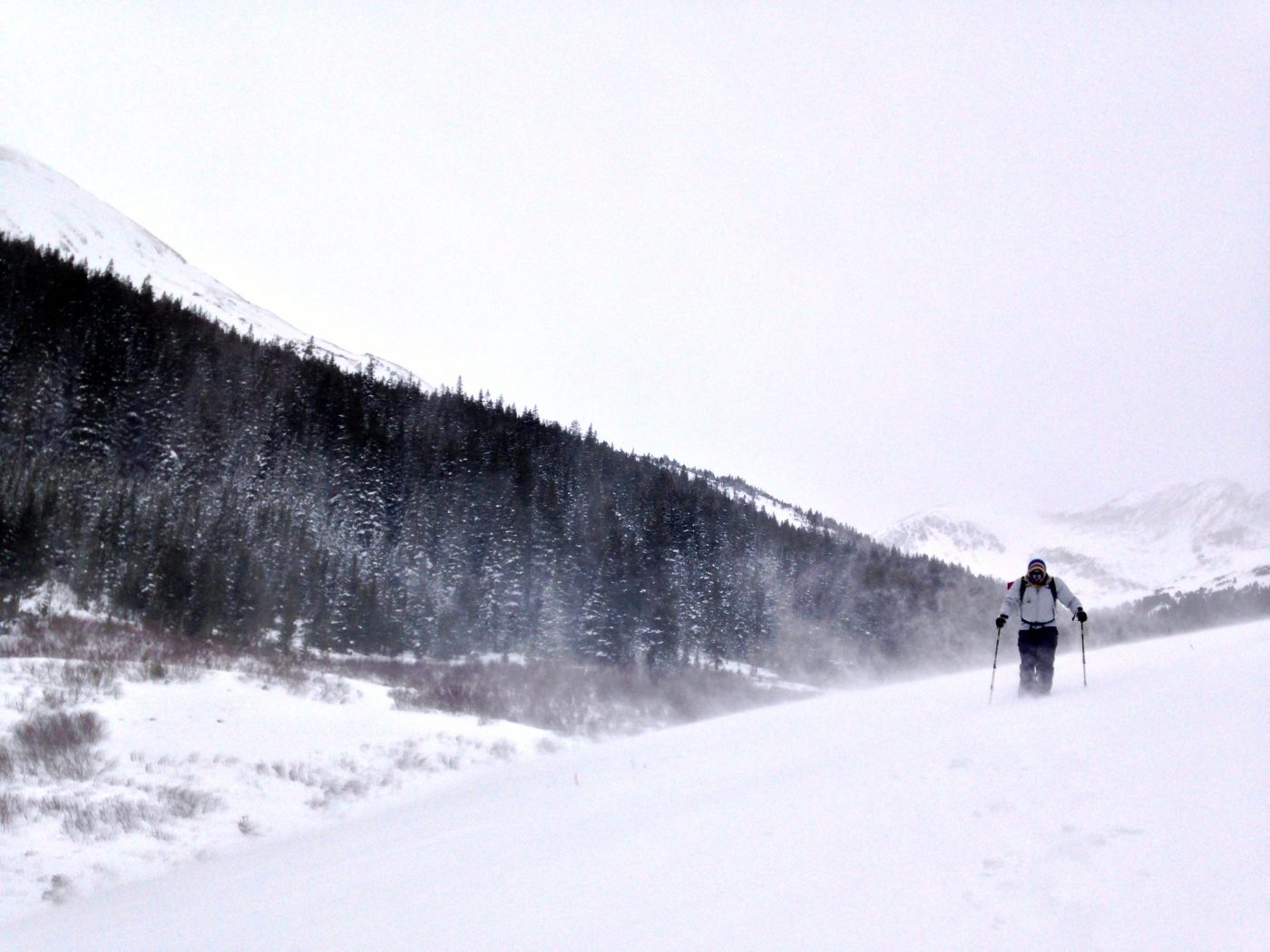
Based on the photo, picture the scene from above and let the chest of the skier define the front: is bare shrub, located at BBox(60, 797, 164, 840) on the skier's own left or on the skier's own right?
on the skier's own right

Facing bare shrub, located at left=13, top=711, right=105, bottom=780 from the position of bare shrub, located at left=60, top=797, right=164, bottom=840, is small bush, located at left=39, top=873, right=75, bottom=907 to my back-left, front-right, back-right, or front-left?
back-left

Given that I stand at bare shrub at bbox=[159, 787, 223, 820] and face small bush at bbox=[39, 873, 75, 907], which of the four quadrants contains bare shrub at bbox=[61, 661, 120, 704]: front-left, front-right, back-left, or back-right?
back-right

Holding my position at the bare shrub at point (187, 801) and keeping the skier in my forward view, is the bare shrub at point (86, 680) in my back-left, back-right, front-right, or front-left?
back-left

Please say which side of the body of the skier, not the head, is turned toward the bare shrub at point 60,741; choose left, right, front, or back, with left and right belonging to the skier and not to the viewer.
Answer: right

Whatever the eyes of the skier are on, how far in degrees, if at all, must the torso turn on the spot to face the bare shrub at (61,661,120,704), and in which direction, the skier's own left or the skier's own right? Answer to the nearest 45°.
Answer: approximately 90° to the skier's own right

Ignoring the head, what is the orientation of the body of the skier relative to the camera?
toward the camera

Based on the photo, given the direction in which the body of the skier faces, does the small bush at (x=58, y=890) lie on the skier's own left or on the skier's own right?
on the skier's own right
